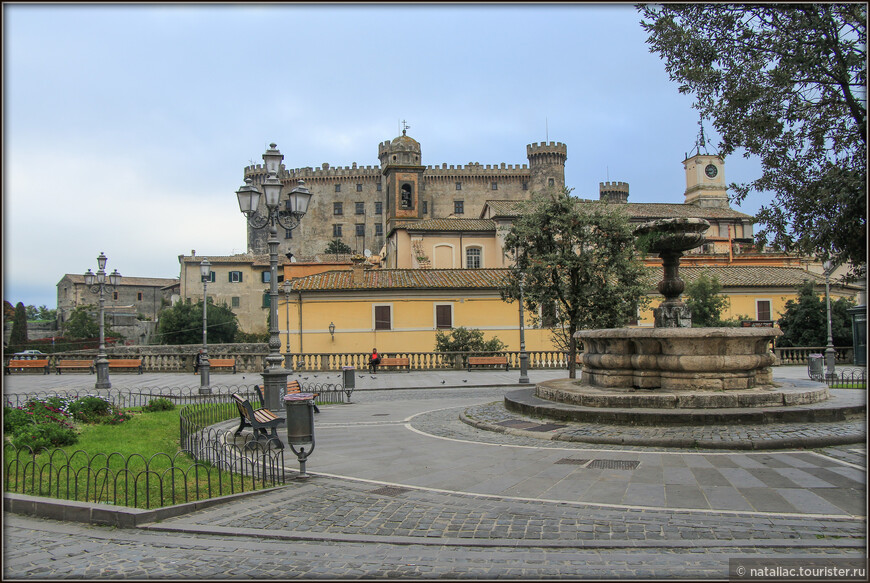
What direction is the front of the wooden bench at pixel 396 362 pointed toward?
toward the camera

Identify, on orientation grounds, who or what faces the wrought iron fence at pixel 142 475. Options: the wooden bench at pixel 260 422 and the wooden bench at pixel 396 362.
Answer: the wooden bench at pixel 396 362

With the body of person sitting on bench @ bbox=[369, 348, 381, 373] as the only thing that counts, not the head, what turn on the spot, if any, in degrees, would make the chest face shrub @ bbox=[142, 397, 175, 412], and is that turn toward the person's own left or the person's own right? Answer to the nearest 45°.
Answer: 0° — they already face it

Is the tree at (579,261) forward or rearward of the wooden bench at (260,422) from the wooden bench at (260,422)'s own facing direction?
forward

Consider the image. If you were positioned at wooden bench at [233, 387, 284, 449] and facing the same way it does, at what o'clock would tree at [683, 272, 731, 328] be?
The tree is roughly at 12 o'clock from the wooden bench.

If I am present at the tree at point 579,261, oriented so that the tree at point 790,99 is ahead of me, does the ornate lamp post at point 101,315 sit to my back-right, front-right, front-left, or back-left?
back-right

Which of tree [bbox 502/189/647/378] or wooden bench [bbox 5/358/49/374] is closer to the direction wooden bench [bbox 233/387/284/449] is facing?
the tree

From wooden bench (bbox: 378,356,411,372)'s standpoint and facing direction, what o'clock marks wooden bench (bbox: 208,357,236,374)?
wooden bench (bbox: 208,357,236,374) is roughly at 3 o'clock from wooden bench (bbox: 378,356,411,372).

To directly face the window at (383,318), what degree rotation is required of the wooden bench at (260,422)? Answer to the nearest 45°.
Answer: approximately 45° to its left

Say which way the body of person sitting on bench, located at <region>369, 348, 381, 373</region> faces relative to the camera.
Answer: toward the camera

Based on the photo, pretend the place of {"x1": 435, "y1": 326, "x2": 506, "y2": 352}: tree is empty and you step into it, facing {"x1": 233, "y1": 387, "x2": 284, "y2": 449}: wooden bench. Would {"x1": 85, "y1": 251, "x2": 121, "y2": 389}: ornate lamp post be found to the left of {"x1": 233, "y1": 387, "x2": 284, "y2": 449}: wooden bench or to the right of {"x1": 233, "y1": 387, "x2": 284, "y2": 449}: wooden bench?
right

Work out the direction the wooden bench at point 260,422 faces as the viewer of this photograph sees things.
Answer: facing away from the viewer and to the right of the viewer

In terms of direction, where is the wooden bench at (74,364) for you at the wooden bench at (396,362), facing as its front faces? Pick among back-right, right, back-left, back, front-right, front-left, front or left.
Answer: right

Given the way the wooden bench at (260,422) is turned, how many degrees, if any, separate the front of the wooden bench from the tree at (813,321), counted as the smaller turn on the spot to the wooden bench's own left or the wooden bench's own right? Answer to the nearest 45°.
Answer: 0° — it already faces it

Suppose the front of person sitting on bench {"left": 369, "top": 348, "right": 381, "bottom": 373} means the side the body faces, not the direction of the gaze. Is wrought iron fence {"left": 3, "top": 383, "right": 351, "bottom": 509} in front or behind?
in front
